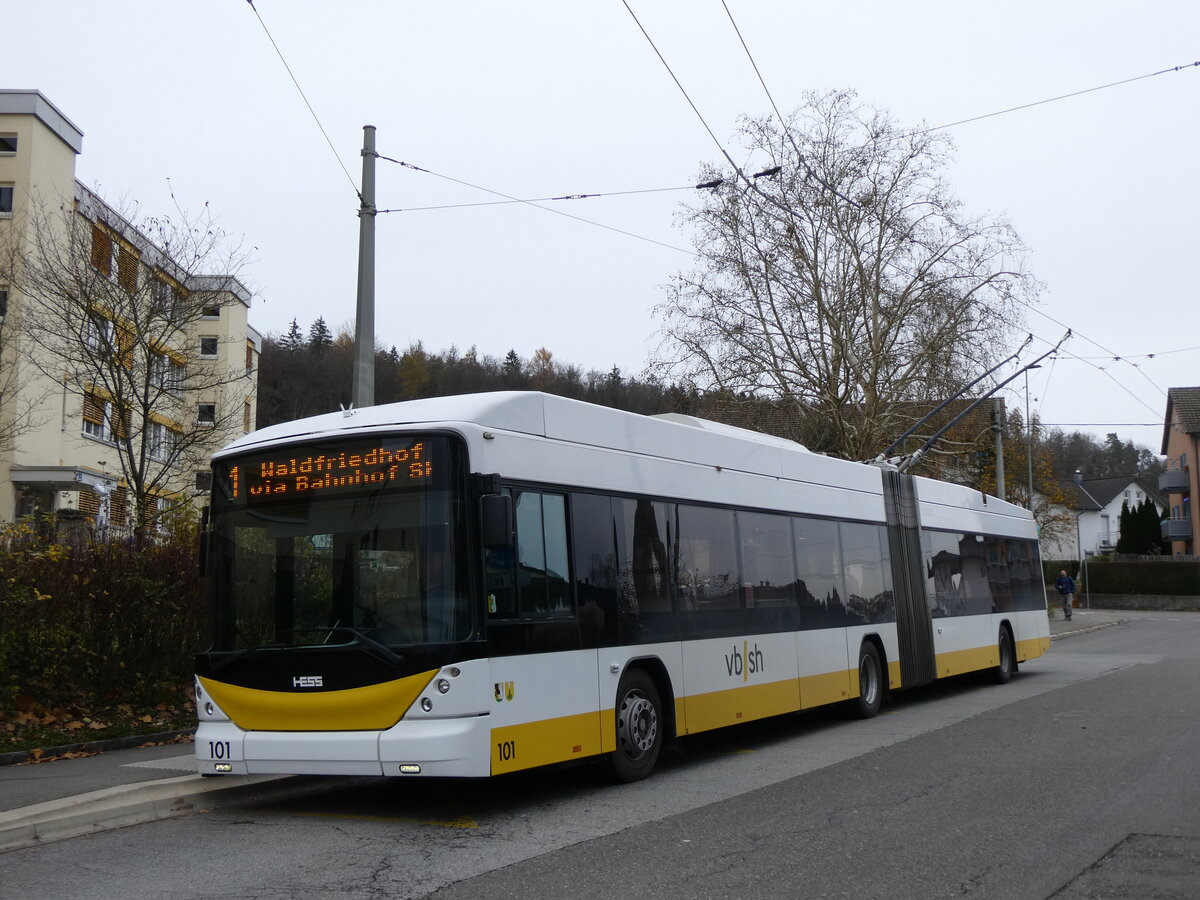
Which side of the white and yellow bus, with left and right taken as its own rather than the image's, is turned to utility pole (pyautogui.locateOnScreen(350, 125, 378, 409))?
right

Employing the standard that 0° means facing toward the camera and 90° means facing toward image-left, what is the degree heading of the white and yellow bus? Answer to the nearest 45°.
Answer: approximately 45°

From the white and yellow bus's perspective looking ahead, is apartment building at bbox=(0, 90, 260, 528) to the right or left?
on its right
